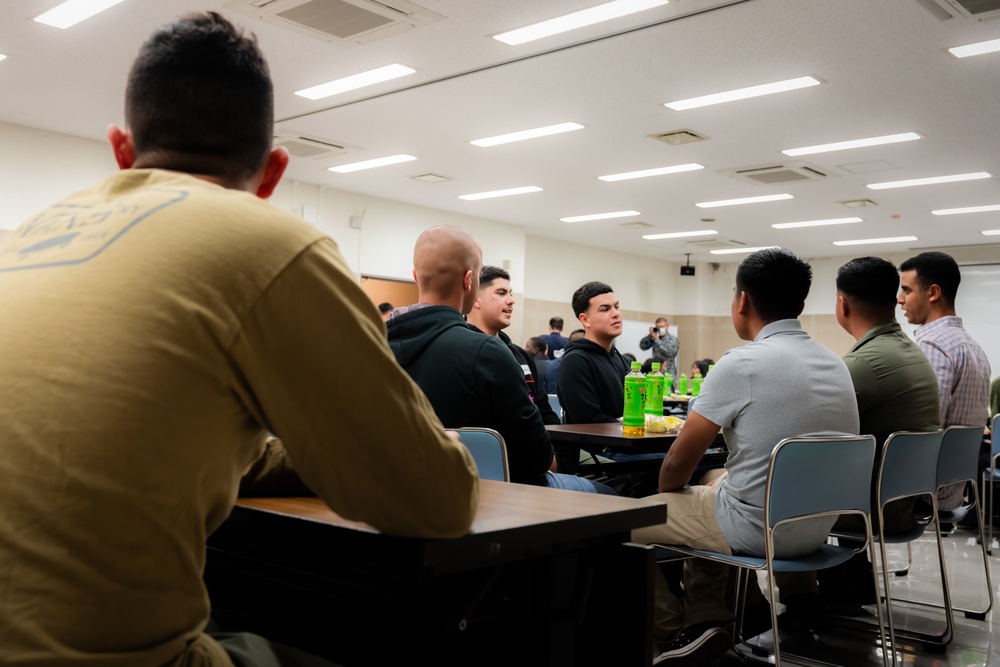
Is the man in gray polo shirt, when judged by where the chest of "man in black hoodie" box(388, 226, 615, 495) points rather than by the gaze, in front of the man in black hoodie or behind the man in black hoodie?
in front

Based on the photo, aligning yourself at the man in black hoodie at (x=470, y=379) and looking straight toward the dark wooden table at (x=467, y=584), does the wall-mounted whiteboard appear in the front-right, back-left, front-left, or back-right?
back-left

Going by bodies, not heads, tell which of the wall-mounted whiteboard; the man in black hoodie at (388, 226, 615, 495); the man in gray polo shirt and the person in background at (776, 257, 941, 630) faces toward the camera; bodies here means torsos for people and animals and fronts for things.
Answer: the wall-mounted whiteboard

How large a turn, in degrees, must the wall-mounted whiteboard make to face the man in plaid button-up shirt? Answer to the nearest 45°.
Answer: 0° — it already faces them

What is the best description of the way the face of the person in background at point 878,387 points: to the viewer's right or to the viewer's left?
to the viewer's left

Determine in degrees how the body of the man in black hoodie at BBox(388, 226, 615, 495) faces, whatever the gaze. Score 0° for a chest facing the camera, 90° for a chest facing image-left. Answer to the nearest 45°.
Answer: approximately 225°

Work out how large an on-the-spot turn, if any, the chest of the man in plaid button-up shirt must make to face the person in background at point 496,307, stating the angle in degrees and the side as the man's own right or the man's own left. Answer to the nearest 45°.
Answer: approximately 45° to the man's own left

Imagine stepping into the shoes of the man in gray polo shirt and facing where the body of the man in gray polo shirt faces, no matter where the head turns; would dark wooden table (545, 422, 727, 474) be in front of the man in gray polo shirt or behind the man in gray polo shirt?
in front

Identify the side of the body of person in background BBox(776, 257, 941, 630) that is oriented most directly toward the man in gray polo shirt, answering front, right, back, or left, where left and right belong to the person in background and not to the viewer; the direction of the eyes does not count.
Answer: left

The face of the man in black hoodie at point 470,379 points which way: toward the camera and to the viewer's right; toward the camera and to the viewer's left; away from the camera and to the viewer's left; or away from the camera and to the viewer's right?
away from the camera and to the viewer's right

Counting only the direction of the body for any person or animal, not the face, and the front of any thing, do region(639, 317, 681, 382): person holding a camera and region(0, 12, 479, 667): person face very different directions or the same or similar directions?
very different directions

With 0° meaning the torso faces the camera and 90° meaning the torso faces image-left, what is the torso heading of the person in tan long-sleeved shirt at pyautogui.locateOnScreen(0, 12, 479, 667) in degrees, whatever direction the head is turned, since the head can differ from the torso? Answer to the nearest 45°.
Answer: approximately 225°

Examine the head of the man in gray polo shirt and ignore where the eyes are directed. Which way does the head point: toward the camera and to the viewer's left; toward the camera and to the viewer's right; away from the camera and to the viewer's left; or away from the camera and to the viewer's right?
away from the camera and to the viewer's left
